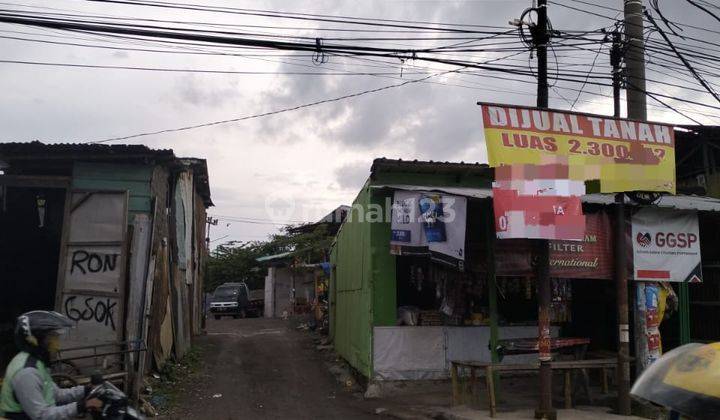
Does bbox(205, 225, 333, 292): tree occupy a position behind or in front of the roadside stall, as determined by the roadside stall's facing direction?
behind

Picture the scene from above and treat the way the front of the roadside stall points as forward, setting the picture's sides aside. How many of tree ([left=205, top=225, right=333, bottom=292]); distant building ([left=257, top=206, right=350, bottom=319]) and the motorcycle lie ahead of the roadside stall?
1

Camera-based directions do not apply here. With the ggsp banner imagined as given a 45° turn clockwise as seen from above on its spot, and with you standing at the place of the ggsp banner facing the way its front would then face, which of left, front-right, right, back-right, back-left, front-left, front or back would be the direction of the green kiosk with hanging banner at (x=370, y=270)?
front-right

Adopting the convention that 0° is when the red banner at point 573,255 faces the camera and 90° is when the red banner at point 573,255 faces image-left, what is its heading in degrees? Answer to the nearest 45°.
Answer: approximately 0°

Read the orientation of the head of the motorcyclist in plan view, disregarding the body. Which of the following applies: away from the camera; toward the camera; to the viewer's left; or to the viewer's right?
to the viewer's right

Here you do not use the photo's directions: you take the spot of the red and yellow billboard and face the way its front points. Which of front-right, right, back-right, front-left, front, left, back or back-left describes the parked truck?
back-right

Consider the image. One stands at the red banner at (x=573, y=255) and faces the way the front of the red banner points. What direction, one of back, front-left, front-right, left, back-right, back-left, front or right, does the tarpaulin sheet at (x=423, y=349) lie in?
right

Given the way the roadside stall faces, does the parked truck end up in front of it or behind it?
behind

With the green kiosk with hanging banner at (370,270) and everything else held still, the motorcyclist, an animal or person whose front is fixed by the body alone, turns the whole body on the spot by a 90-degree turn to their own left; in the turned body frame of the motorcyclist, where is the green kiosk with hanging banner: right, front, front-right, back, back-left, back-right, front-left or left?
front-right

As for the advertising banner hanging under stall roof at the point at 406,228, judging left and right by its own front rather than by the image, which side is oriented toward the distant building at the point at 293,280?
back

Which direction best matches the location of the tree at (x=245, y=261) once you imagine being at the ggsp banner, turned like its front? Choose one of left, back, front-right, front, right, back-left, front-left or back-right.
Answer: back-right

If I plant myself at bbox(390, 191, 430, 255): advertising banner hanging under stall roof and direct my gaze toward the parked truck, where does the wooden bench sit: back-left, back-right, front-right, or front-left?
back-right
